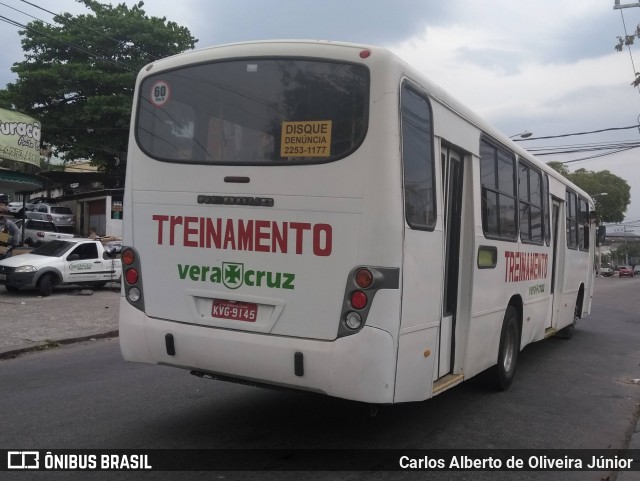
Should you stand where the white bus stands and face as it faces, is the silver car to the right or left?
on its left

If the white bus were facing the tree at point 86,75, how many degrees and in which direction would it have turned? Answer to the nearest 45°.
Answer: approximately 90° to its left

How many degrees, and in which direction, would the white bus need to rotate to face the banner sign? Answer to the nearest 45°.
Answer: approximately 90° to its left

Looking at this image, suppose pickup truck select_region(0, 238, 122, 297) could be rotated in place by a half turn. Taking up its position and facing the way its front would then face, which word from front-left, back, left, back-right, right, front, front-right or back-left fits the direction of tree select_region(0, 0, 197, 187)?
front-left

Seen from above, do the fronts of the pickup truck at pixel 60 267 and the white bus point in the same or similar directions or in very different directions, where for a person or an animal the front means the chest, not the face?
very different directions

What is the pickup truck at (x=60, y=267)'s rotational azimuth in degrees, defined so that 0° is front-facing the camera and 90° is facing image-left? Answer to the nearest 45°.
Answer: approximately 45°

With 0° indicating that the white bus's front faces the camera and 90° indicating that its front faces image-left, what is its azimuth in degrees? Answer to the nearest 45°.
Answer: approximately 225°

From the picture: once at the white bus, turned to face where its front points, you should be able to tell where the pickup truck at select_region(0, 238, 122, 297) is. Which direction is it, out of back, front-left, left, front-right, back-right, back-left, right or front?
left

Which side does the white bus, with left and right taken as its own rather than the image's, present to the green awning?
left
